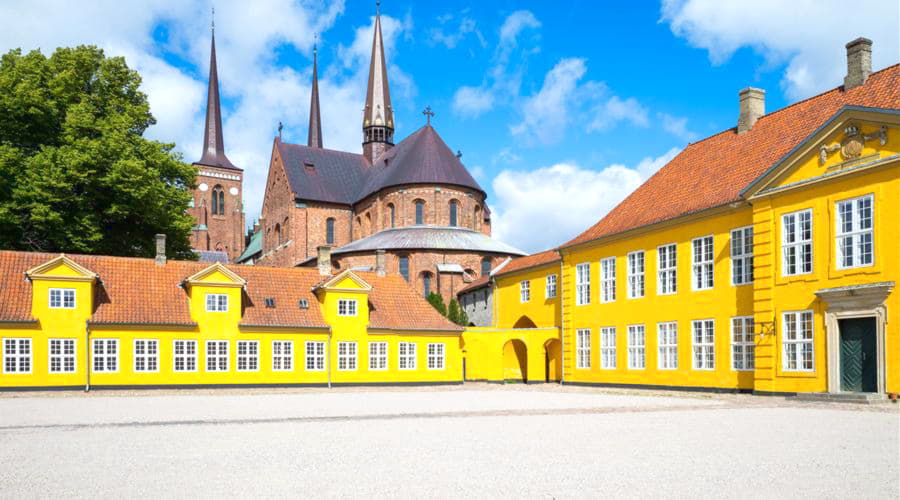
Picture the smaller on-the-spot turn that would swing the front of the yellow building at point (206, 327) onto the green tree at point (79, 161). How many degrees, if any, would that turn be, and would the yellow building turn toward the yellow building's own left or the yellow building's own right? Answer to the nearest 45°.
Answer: approximately 135° to the yellow building's own right

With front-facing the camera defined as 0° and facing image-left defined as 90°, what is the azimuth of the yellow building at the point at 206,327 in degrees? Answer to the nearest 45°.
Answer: approximately 0°
